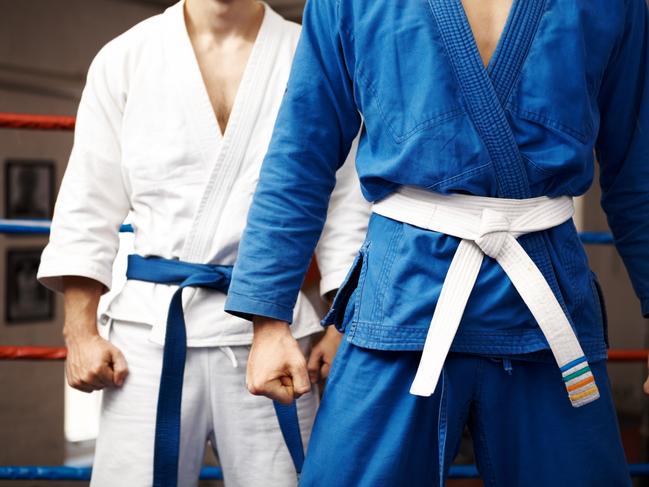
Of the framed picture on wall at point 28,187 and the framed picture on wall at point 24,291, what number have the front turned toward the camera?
2

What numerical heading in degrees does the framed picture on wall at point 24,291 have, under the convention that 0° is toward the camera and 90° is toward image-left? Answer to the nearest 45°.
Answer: approximately 0°
